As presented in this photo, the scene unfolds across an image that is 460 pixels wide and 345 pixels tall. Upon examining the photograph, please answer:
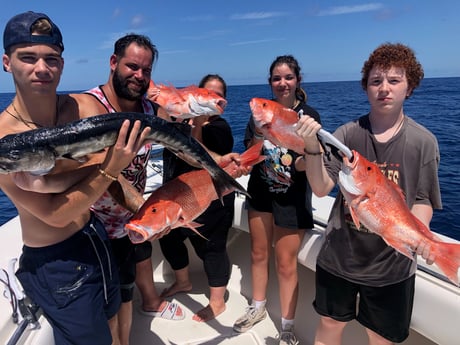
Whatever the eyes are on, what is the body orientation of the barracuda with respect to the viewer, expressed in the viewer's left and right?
facing to the left of the viewer

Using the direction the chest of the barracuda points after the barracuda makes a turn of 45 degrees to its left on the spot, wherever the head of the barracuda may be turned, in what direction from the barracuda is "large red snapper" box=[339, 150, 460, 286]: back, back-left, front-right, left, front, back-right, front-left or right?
back-left
